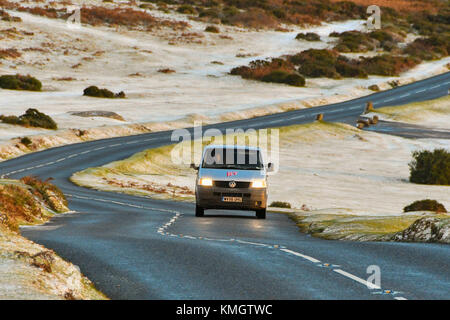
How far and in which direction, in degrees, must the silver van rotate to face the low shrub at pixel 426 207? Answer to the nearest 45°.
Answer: approximately 135° to its left

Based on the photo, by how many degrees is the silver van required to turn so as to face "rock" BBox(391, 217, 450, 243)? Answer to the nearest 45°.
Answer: approximately 45° to its left

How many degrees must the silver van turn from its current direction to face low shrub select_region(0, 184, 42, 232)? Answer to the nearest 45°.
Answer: approximately 90° to its right

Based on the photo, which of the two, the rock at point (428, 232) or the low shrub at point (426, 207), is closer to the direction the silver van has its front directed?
the rock

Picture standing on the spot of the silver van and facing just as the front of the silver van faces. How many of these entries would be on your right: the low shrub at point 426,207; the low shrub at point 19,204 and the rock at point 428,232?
1

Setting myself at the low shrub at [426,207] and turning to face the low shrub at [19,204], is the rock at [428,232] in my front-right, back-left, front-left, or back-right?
front-left

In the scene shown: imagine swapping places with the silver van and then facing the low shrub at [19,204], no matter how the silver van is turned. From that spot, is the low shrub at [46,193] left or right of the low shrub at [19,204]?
right

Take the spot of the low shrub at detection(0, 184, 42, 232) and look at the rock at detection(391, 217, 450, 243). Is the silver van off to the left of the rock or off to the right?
left

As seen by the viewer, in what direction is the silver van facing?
toward the camera

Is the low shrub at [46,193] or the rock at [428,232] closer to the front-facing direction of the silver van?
the rock

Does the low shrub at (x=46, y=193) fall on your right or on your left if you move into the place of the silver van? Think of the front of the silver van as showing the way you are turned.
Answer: on your right
